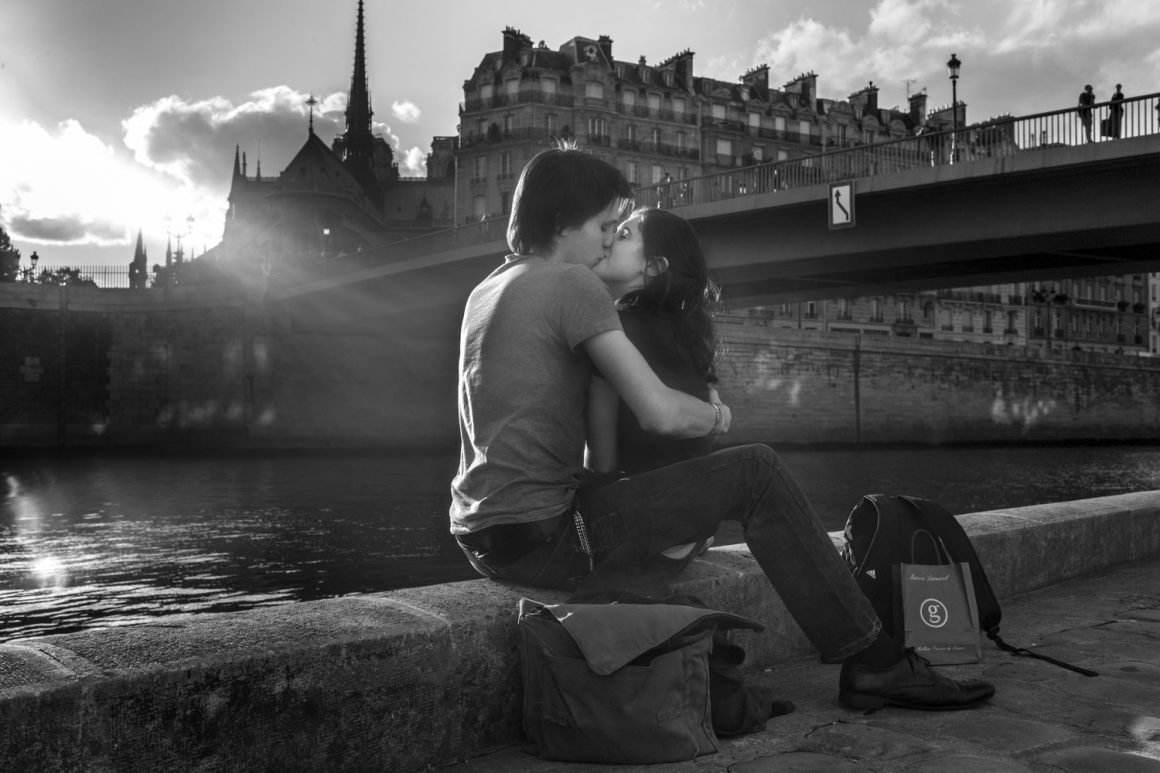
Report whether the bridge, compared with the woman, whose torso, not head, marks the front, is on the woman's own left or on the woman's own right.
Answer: on the woman's own right

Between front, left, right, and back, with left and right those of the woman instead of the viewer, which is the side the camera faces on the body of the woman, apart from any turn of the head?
left

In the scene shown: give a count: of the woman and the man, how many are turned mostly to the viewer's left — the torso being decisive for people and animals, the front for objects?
1

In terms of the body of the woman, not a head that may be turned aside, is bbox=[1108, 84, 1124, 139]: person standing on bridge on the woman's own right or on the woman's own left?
on the woman's own right

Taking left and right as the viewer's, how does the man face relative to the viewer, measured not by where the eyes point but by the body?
facing away from the viewer and to the right of the viewer

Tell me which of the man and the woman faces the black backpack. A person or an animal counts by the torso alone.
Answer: the man

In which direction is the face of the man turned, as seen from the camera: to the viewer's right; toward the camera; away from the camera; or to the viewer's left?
to the viewer's right
